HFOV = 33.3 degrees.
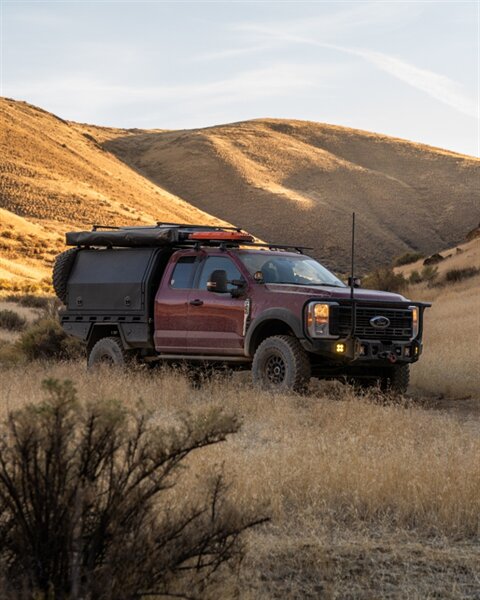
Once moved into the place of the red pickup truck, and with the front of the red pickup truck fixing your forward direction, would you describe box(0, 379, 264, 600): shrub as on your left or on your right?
on your right

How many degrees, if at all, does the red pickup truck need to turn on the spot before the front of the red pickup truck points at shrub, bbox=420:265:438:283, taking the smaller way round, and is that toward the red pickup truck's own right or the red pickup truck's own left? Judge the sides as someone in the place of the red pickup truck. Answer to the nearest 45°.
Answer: approximately 135° to the red pickup truck's own left

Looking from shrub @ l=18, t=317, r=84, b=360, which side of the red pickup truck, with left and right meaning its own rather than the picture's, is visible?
back

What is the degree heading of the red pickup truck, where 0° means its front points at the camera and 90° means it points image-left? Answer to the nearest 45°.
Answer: approximately 315°

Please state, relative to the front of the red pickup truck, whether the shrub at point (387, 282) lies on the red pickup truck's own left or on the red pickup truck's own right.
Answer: on the red pickup truck's own left

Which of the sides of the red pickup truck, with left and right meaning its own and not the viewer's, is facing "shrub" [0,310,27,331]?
back

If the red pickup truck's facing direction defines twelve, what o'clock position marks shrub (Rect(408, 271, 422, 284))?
The shrub is roughly at 8 o'clock from the red pickup truck.
